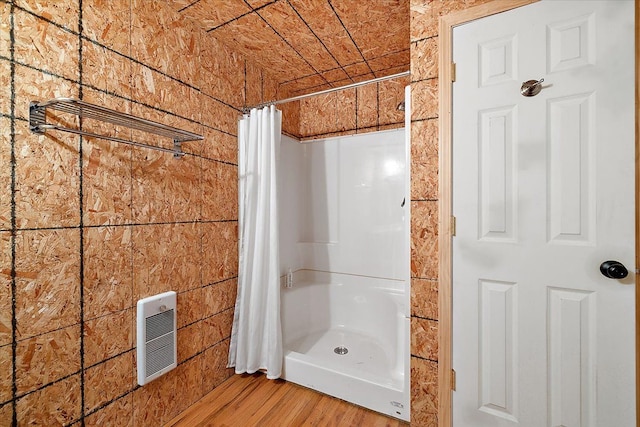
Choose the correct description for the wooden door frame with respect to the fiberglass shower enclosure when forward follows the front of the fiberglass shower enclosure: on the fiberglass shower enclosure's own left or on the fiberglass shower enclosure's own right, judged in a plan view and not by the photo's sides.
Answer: on the fiberglass shower enclosure's own left

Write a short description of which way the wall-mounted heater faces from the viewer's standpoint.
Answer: facing the viewer and to the right of the viewer

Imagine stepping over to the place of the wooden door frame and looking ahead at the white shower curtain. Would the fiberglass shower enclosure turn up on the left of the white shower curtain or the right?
right

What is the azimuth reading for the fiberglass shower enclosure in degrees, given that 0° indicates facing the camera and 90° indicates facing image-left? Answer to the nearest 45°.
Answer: approximately 45°

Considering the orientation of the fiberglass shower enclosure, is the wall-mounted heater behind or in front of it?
in front

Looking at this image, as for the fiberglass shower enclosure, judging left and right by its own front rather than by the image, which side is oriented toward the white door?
left

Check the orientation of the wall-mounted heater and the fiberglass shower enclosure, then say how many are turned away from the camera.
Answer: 0

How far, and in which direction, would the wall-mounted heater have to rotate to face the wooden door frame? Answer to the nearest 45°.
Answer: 0° — it already faces it

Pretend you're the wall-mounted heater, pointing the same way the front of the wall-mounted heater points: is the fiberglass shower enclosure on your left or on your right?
on your left
